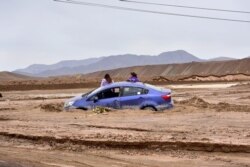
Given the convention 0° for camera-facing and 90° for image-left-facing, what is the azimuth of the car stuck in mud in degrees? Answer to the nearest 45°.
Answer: approximately 90°
